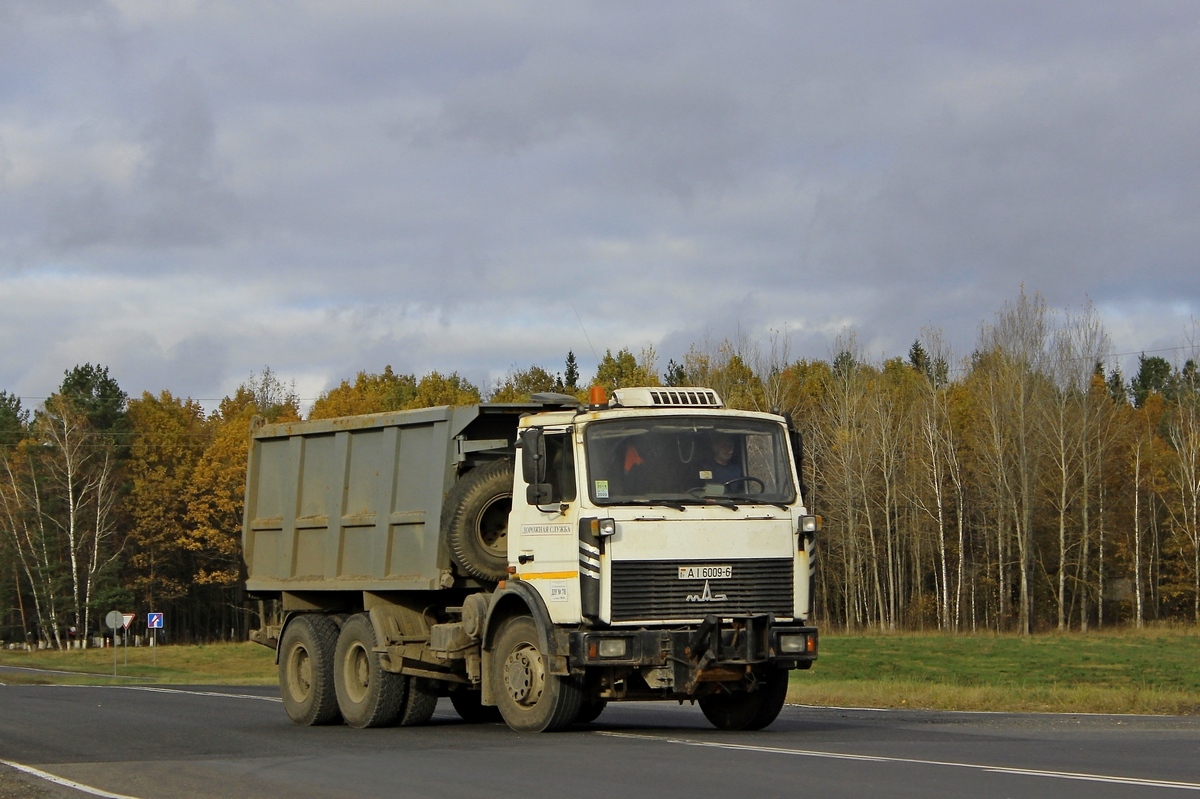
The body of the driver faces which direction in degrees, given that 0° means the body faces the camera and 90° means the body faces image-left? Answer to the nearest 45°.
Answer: approximately 315°
